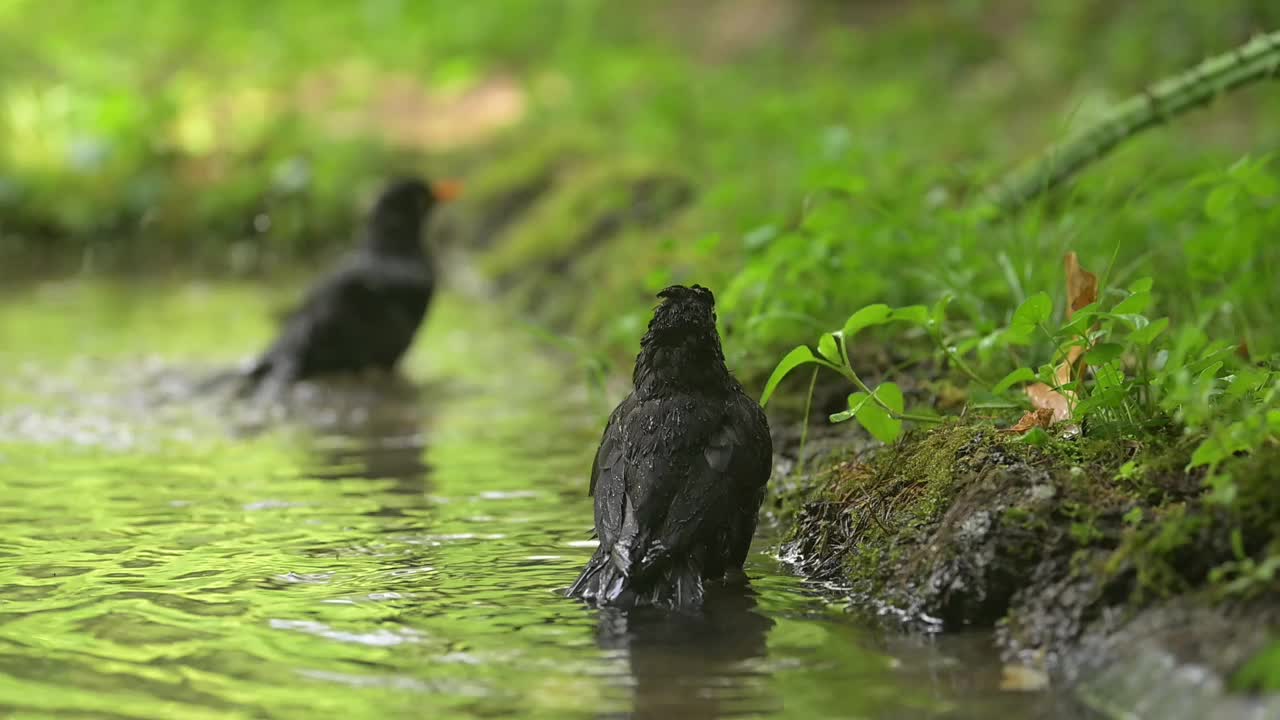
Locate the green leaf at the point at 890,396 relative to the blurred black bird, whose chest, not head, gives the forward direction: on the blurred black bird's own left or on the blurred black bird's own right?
on the blurred black bird's own right

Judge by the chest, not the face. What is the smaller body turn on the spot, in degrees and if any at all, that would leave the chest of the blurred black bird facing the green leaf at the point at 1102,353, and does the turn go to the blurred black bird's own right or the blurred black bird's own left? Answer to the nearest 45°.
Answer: approximately 90° to the blurred black bird's own right

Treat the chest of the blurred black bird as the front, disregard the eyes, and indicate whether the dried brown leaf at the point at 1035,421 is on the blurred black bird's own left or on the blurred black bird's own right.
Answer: on the blurred black bird's own right

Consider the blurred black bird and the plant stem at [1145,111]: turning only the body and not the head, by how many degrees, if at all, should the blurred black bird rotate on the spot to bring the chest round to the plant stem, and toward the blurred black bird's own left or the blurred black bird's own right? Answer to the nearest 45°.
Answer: approximately 45° to the blurred black bird's own right

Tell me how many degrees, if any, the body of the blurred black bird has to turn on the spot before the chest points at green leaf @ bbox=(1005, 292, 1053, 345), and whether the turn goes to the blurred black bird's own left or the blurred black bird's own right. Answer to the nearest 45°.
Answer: approximately 90° to the blurred black bird's own right

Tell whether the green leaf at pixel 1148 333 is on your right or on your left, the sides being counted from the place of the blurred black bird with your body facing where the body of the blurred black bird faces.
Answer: on your right

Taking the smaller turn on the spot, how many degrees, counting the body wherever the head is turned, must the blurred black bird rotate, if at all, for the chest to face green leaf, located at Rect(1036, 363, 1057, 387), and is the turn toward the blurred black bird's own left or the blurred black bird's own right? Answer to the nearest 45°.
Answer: approximately 90° to the blurred black bird's own right

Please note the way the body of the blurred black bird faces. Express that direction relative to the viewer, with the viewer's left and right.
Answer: facing to the right of the viewer

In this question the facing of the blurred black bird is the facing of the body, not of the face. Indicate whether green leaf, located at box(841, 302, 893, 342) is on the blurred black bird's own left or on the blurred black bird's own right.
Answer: on the blurred black bird's own right
